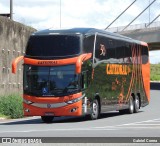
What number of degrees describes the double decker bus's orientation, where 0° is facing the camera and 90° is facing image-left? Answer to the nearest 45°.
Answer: approximately 45°

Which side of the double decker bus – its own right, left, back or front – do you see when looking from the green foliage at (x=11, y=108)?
right

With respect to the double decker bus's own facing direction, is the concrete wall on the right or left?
on its right
